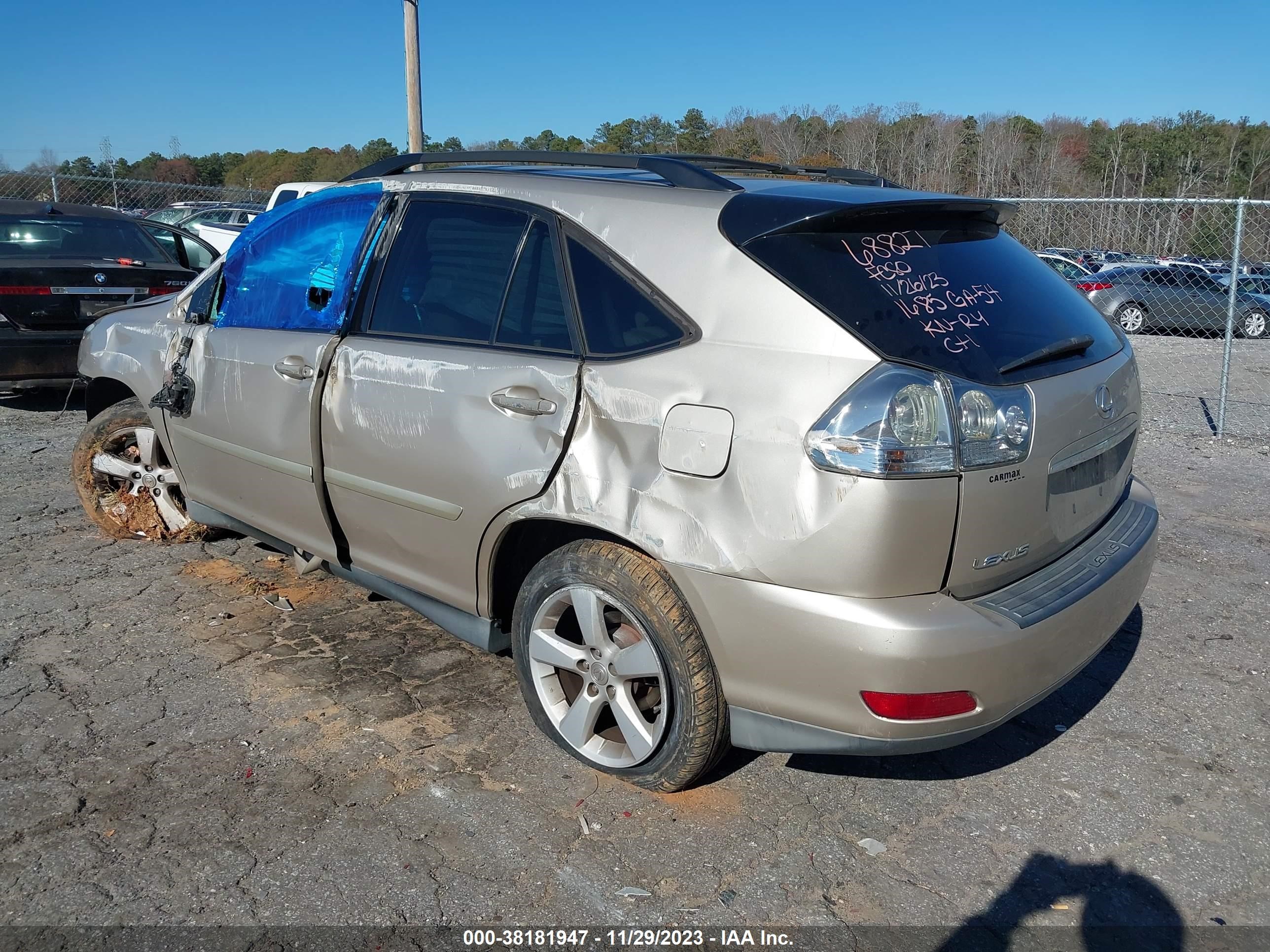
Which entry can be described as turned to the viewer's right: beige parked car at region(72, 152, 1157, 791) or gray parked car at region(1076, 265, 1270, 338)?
gray parked car at region(1076, 265, 1270, 338)

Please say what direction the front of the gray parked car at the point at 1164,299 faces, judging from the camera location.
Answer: facing to the right of the viewer

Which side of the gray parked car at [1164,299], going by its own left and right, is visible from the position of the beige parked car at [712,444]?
right

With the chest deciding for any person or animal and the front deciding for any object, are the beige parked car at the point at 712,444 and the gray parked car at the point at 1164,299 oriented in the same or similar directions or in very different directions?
very different directions

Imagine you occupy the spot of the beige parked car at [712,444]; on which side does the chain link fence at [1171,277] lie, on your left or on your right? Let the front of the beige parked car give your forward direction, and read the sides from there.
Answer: on your right

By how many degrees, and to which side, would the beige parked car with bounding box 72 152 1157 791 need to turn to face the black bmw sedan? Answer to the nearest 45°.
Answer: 0° — it already faces it

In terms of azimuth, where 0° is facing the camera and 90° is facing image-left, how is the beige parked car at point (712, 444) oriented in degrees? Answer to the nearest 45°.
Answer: approximately 135°

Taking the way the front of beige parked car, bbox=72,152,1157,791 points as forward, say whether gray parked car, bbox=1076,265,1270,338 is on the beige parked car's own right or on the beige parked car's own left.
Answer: on the beige parked car's own right

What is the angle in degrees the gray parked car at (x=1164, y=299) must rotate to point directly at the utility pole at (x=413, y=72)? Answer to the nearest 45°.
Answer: approximately 135° to its right

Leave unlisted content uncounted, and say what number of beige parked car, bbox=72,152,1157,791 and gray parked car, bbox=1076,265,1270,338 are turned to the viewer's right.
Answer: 1
